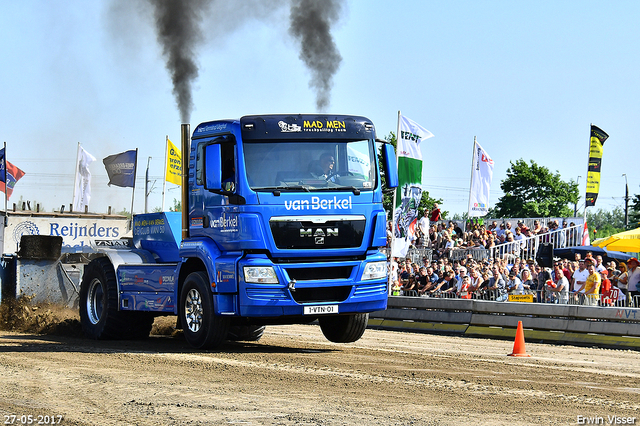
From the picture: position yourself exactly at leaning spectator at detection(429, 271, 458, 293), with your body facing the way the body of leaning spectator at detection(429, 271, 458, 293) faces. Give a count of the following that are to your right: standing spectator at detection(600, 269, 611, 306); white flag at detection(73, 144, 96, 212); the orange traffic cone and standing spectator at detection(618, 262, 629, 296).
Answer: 1

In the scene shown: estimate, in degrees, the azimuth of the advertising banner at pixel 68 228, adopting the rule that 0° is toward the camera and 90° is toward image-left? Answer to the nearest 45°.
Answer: approximately 0°

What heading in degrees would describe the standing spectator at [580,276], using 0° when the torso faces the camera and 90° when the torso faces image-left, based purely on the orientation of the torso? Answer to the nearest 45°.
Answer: approximately 45°

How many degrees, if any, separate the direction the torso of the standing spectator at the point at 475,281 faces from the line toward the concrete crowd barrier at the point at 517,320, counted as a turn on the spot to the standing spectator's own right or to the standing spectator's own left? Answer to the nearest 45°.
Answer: approximately 45° to the standing spectator's own left

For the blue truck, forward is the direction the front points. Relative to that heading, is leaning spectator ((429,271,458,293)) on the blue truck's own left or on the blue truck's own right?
on the blue truck's own left

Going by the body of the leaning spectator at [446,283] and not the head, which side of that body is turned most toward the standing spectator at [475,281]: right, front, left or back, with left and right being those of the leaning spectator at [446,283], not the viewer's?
left
